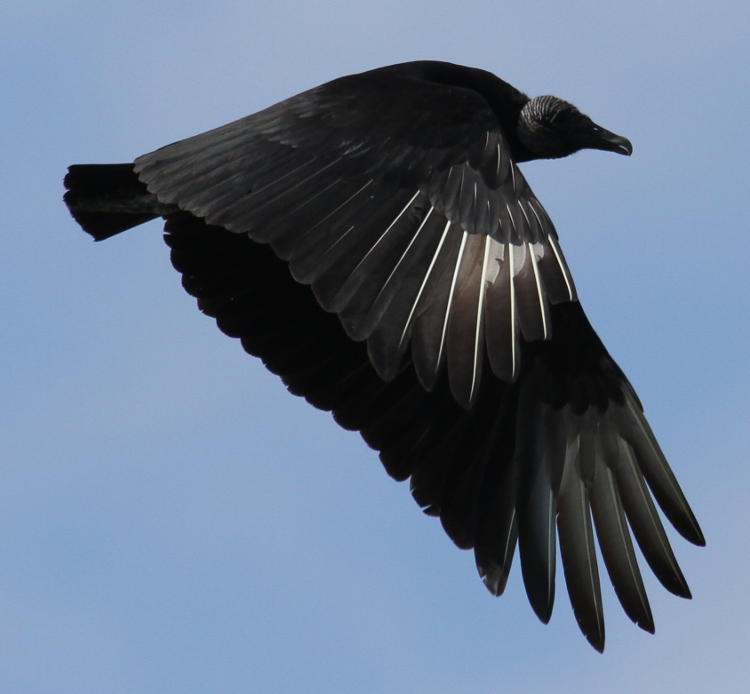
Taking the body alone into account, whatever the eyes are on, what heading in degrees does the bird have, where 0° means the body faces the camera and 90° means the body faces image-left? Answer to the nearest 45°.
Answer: approximately 270°
